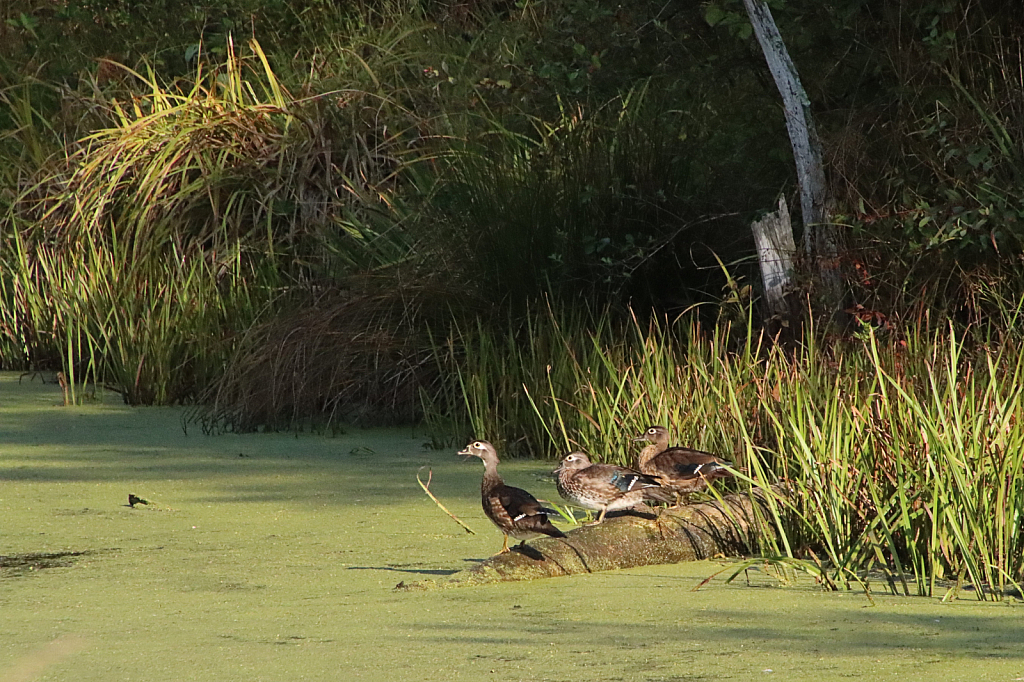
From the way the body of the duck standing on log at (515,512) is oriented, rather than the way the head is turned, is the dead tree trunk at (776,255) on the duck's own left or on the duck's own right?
on the duck's own right

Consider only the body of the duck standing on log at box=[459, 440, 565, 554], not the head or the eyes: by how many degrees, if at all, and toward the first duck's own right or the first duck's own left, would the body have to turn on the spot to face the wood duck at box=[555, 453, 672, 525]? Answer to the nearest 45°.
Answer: approximately 135° to the first duck's own right

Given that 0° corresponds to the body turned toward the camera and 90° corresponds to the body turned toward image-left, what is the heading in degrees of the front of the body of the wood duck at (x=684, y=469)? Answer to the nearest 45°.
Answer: approximately 90°

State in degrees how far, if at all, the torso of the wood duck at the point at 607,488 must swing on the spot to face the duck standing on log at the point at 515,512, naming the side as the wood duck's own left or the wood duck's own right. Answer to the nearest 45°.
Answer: approximately 45° to the wood duck's own left

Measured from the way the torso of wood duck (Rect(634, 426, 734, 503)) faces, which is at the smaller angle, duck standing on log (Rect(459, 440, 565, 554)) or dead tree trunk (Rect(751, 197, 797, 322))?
the duck standing on log

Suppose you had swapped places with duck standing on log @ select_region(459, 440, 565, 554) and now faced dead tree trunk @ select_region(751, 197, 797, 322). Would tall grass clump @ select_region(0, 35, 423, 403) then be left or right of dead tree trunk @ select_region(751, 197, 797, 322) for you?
left

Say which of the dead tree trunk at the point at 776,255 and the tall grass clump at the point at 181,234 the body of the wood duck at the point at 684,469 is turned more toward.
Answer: the tall grass clump

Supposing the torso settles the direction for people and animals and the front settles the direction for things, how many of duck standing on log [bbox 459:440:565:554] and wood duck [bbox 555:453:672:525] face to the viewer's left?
2

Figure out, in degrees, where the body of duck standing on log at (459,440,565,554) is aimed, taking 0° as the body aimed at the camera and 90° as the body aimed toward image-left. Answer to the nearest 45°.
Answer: approximately 90°

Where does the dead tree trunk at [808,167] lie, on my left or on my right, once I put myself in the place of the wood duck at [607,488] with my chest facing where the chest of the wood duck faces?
on my right

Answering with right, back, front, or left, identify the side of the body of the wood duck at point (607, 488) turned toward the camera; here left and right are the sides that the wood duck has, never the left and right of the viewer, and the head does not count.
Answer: left

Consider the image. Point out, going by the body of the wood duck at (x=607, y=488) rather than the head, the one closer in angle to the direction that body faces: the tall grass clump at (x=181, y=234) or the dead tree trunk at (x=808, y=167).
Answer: the tall grass clump
